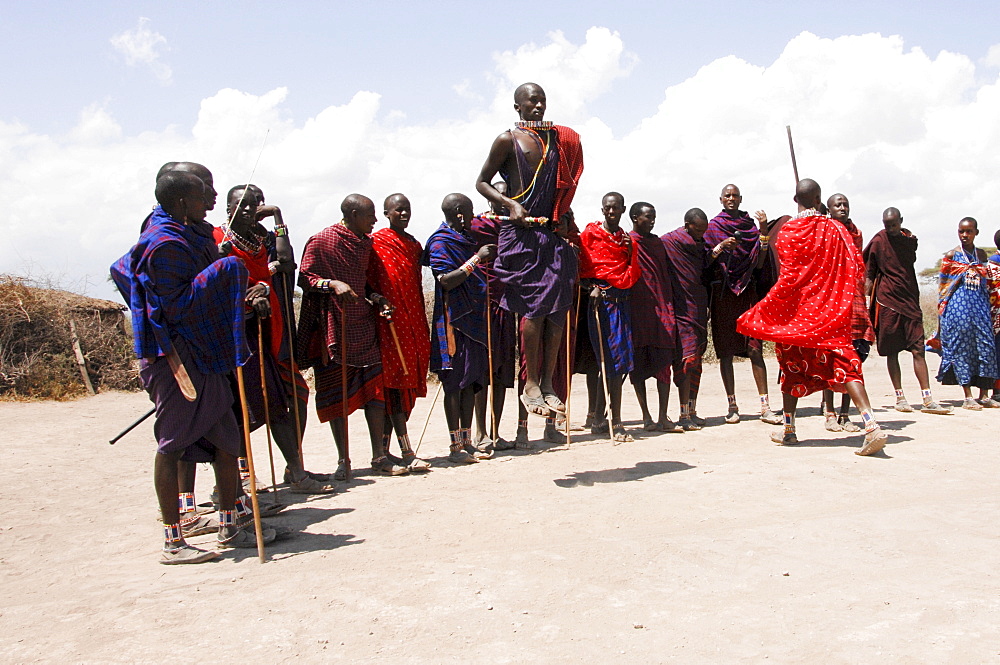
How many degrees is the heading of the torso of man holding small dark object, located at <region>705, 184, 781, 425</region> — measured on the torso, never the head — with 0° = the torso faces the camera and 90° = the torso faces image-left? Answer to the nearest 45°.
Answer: approximately 0°

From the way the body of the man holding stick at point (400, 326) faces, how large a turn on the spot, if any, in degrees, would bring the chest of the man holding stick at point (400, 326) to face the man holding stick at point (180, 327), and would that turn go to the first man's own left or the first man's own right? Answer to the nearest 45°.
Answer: approximately 90° to the first man's own right

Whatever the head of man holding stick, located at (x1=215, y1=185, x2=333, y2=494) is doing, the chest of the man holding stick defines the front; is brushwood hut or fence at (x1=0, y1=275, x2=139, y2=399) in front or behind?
behind

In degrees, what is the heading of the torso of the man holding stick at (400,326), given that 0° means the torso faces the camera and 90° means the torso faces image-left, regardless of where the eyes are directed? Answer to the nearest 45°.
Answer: approximately 315°

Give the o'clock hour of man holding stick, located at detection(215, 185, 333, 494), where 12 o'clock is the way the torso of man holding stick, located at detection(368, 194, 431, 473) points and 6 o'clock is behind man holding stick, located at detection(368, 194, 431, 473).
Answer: man holding stick, located at detection(215, 185, 333, 494) is roughly at 3 o'clock from man holding stick, located at detection(368, 194, 431, 473).

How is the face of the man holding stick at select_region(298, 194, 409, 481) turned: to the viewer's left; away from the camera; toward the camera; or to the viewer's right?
to the viewer's right

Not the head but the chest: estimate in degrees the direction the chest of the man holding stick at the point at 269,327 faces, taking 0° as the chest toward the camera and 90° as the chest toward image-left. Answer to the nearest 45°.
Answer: approximately 315°

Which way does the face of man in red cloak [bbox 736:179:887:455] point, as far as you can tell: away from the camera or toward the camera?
away from the camera

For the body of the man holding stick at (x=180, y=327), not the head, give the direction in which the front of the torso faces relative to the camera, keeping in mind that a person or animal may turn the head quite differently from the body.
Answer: to the viewer's right

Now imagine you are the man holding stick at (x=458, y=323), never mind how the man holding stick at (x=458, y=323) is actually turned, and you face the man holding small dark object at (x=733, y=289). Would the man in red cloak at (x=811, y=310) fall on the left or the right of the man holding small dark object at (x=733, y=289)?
right

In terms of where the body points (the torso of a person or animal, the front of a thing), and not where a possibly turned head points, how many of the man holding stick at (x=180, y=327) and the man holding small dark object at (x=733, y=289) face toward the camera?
1

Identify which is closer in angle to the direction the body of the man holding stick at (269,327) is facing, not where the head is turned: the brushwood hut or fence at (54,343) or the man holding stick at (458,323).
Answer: the man holding stick

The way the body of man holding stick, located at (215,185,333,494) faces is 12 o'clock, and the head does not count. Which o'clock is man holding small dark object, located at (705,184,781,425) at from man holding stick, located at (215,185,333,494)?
man holding small dark object, located at (705,184,781,425) is roughly at 10 o'clock from man holding stick, located at (215,185,333,494).
